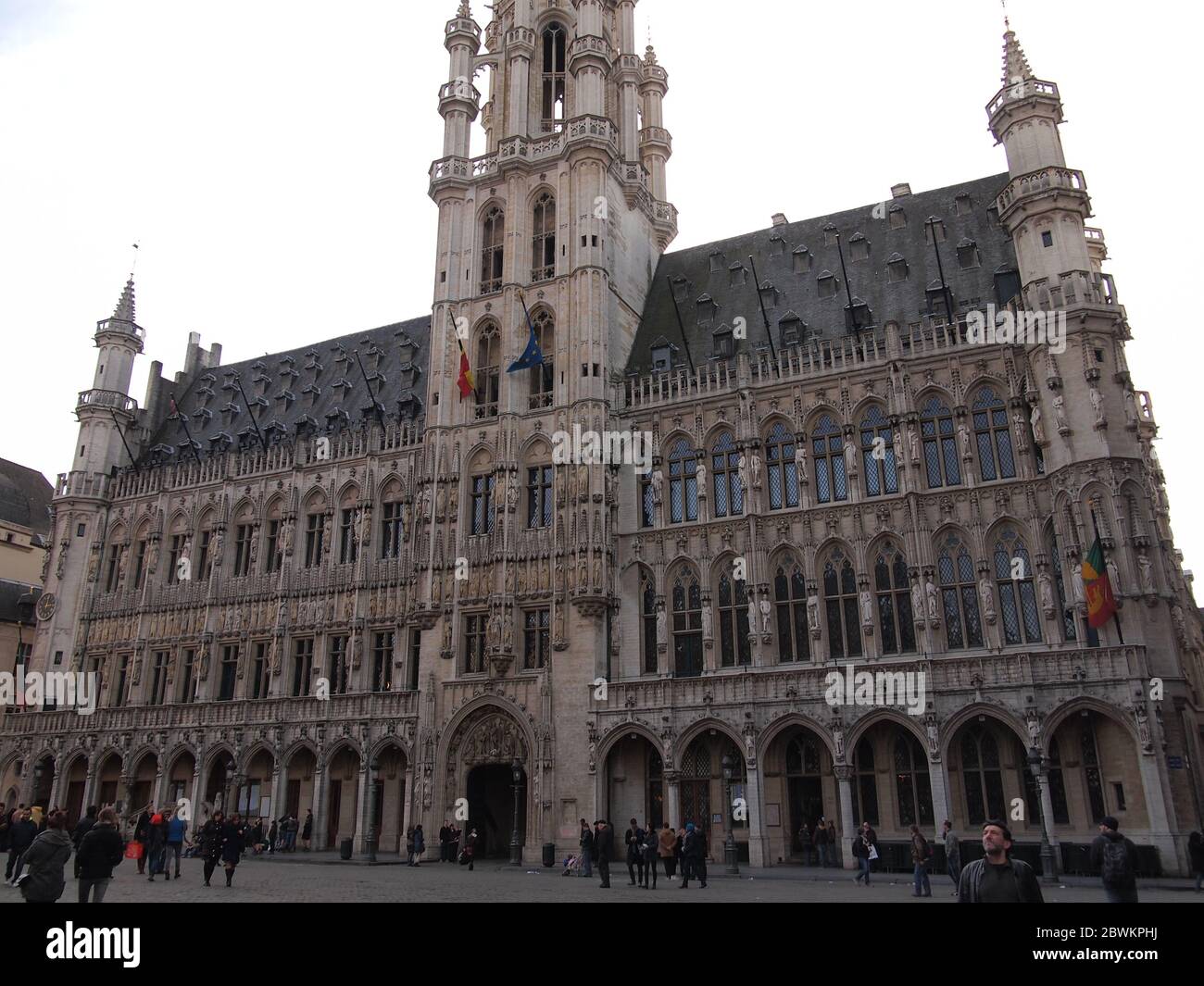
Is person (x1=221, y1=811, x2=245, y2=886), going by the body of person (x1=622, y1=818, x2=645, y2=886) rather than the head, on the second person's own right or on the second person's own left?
on the second person's own right

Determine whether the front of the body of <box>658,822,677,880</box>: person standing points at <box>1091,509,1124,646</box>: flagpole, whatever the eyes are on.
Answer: no

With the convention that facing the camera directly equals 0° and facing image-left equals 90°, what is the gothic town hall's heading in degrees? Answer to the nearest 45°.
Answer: approximately 45°

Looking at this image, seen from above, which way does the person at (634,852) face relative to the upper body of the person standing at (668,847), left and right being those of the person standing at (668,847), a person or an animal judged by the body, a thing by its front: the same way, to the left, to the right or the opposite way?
the opposite way

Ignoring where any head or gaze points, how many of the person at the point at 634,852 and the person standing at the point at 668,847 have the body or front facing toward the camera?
1

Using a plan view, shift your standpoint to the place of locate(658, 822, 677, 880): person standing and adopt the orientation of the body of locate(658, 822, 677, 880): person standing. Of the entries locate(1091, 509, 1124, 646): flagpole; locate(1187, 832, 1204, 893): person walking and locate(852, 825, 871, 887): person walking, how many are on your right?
3

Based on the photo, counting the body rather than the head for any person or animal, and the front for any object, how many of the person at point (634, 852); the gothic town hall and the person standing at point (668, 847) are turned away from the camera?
1

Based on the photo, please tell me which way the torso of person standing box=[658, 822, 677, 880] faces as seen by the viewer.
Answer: away from the camera

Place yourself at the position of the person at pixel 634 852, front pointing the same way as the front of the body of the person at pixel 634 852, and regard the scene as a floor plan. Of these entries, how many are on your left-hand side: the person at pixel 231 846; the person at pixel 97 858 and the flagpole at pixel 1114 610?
1

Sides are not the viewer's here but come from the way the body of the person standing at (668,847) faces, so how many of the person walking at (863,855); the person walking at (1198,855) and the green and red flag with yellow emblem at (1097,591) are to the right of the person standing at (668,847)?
3

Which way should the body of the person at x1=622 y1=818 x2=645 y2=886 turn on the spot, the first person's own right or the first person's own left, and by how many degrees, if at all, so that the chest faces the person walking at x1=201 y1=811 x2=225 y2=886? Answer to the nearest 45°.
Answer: approximately 90° to the first person's own right

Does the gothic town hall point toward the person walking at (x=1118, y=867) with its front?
no
